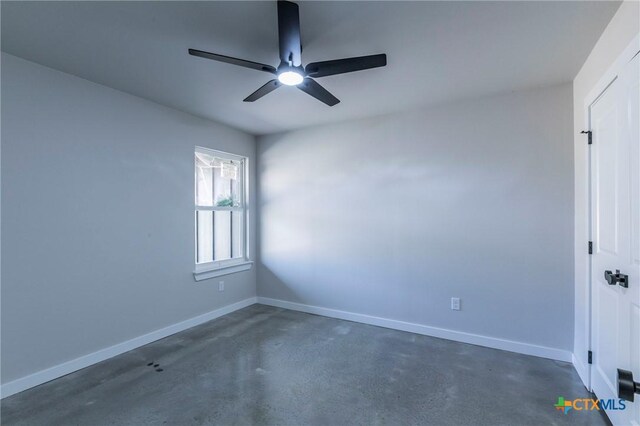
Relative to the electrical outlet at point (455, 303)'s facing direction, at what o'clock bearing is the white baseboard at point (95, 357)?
The white baseboard is roughly at 2 o'clock from the electrical outlet.

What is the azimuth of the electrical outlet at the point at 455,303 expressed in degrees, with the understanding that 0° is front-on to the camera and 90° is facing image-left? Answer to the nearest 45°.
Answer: approximately 0°

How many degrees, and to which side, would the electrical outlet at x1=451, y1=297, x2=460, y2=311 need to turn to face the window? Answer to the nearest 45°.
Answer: approximately 90° to its right
